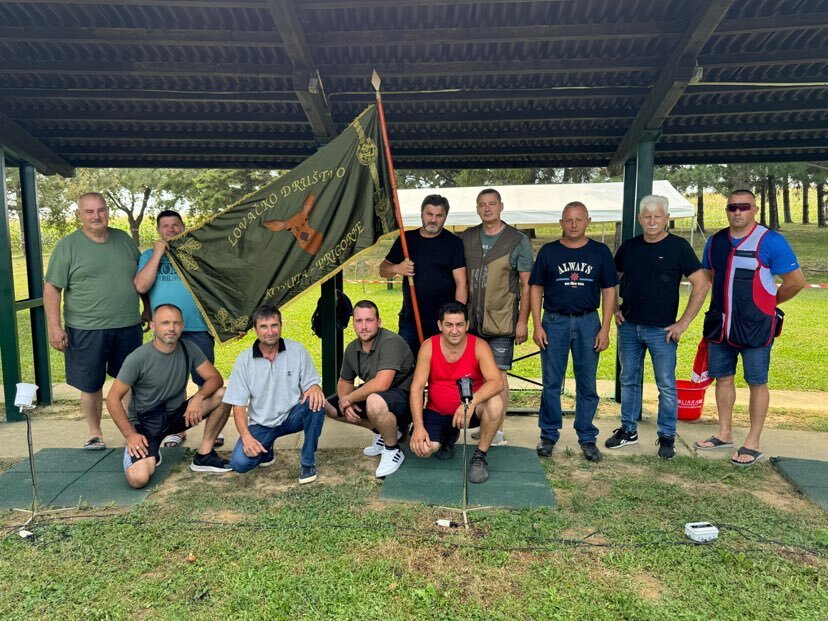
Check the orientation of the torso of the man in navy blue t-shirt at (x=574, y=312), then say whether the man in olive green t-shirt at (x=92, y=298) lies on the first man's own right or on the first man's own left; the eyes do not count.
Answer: on the first man's own right

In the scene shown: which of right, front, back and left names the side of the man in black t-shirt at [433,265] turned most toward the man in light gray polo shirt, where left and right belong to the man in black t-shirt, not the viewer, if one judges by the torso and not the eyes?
right

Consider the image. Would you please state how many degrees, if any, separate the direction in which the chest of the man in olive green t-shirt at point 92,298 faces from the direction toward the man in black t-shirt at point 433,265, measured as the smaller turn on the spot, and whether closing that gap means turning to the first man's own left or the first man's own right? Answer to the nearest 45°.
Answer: approximately 45° to the first man's own left

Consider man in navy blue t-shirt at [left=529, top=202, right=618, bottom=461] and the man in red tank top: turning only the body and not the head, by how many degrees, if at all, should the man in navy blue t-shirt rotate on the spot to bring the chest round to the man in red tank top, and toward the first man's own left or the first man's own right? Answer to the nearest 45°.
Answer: approximately 45° to the first man's own right

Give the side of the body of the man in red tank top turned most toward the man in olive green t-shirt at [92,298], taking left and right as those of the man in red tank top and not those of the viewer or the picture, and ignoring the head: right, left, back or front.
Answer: right

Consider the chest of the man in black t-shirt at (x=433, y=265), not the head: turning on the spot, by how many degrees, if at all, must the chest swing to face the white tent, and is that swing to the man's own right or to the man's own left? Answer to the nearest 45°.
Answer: approximately 180°

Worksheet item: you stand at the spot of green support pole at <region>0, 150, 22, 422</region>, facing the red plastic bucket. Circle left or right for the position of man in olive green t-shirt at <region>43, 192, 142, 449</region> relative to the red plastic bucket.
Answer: right

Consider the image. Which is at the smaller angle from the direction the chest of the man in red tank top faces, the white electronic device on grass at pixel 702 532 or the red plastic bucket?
the white electronic device on grass

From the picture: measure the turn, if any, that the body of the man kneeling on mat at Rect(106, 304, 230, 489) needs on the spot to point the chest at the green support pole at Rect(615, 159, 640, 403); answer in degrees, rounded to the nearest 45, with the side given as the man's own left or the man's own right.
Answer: approximately 90° to the man's own left
